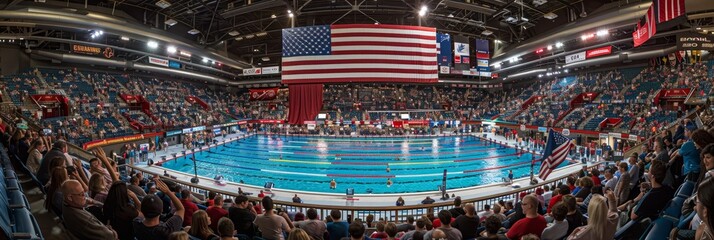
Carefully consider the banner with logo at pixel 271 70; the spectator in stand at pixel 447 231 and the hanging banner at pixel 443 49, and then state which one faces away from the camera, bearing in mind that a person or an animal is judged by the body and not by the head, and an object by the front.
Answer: the spectator in stand

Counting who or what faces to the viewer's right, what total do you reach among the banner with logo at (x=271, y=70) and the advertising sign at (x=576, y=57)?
0

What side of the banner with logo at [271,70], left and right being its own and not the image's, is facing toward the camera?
front

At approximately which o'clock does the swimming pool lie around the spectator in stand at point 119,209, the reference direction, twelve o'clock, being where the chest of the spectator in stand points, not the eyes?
The swimming pool is roughly at 12 o'clock from the spectator in stand.

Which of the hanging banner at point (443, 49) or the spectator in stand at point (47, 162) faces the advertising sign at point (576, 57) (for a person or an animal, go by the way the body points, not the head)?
the spectator in stand

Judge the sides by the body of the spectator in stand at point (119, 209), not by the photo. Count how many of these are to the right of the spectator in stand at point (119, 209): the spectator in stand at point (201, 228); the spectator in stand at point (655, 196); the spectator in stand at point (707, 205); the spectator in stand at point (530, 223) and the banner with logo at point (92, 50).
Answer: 4

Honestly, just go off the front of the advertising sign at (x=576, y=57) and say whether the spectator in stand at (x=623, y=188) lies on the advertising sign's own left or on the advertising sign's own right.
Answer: on the advertising sign's own left

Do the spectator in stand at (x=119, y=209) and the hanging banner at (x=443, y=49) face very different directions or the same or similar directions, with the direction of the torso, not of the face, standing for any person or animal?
very different directions

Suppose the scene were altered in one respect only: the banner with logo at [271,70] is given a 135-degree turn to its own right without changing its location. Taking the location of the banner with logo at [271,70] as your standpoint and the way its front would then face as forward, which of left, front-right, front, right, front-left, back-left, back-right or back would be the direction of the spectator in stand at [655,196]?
back-left

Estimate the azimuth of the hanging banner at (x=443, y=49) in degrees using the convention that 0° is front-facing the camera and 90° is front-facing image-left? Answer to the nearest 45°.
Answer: approximately 0°

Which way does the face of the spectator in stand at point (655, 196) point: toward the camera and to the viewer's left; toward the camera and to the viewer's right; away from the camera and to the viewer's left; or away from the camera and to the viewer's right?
away from the camera and to the viewer's left

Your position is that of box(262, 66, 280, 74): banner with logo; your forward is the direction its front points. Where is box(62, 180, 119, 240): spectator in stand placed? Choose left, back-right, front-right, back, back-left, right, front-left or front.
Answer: front

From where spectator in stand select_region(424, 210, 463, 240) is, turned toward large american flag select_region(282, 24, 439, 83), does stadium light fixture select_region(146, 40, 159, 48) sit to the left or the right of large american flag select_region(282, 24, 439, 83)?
left

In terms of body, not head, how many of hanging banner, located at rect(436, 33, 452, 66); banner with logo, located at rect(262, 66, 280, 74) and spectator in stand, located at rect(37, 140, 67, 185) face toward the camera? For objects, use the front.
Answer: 2

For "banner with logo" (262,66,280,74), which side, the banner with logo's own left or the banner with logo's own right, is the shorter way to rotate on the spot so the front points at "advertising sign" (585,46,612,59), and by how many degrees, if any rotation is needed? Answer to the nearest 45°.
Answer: approximately 45° to the banner with logo's own left

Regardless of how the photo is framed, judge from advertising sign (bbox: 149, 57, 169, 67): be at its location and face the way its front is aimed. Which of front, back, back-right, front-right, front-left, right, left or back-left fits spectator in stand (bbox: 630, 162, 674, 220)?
front-right

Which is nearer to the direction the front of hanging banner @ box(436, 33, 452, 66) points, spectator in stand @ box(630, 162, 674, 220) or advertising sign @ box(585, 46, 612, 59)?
the spectator in stand

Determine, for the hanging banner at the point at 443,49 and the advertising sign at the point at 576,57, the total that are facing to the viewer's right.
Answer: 0

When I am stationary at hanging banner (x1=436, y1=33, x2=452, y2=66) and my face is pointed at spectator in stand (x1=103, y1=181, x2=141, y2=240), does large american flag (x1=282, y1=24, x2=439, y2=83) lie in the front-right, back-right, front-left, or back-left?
front-right

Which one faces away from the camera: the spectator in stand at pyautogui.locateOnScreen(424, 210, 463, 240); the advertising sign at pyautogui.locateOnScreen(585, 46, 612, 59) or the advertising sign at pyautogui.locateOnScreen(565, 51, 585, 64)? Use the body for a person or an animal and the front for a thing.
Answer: the spectator in stand

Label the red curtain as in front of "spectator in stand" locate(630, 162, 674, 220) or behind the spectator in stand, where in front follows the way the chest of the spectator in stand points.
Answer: in front

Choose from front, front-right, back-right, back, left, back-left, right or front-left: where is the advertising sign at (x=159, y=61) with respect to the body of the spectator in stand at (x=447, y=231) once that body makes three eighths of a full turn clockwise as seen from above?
back
